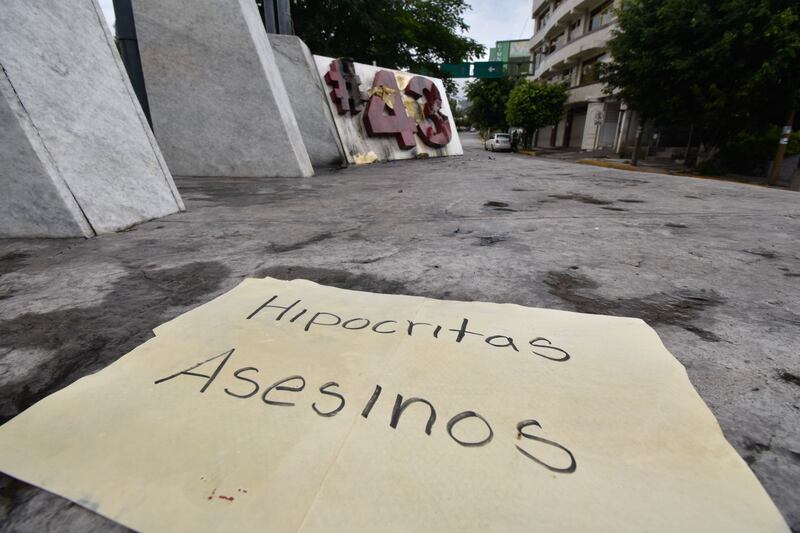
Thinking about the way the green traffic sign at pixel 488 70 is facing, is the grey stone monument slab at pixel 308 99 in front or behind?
in front

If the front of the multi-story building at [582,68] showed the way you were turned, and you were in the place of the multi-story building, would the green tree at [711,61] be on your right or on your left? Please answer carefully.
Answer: on your left

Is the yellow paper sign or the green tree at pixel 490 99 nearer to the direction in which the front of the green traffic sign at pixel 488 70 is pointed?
the yellow paper sign

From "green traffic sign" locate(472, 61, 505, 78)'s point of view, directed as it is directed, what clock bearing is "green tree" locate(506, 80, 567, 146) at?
The green tree is roughly at 9 o'clock from the green traffic sign.

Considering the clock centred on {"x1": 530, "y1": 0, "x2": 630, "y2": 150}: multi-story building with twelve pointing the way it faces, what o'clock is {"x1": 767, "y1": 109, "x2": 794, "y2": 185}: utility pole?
The utility pole is roughly at 10 o'clock from the multi-story building.

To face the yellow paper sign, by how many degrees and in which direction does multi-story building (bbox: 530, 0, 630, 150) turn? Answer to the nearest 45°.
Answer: approximately 45° to its left

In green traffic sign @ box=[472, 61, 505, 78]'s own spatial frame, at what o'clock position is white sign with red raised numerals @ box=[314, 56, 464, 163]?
The white sign with red raised numerals is roughly at 12 o'clock from the green traffic sign.

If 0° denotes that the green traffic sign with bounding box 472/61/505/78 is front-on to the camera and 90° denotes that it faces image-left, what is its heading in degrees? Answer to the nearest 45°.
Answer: approximately 0°

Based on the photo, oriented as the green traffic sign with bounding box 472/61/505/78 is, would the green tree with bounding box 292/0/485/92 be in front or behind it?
in front

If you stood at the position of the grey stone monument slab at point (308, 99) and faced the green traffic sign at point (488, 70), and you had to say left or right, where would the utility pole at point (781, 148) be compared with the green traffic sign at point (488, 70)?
right

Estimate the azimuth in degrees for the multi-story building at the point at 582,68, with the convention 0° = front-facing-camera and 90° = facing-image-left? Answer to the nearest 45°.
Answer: approximately 45°
